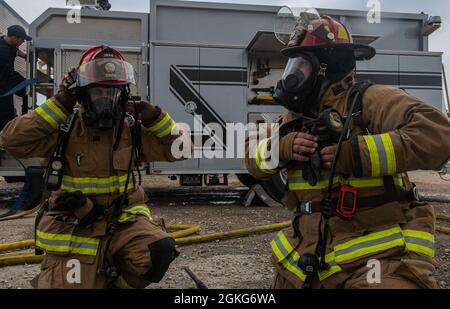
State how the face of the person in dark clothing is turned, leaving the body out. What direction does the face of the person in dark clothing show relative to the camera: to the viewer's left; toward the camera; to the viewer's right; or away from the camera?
to the viewer's right

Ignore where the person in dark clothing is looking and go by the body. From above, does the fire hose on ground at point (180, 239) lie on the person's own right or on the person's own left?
on the person's own right

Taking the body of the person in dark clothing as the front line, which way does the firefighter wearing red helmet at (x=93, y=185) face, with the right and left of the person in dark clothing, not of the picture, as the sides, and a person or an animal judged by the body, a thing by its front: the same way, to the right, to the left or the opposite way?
to the right

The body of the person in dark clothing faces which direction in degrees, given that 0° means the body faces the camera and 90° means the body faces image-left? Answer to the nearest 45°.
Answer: approximately 270°

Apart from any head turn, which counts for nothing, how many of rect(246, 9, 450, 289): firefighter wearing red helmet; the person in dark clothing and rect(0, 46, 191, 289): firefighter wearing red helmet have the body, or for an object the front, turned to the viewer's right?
1

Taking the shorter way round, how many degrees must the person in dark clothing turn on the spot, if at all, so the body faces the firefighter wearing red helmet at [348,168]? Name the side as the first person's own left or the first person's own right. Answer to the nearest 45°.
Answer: approximately 90° to the first person's own right

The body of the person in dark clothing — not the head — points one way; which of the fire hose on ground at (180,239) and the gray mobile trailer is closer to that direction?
the gray mobile trailer

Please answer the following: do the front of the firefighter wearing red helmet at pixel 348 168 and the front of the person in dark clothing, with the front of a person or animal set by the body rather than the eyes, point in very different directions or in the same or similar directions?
very different directions
